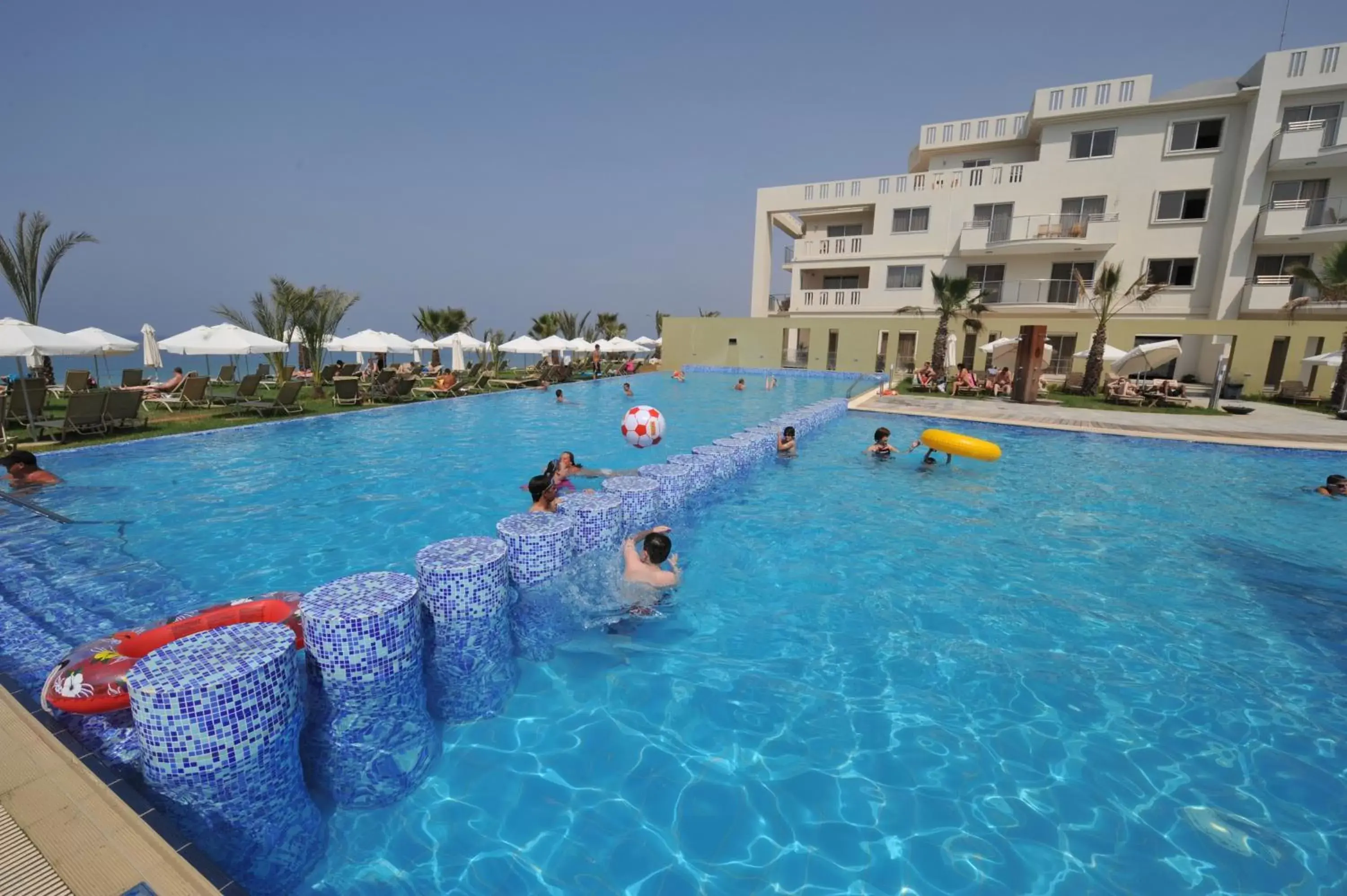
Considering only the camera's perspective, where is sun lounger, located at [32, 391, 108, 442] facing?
facing away from the viewer and to the left of the viewer

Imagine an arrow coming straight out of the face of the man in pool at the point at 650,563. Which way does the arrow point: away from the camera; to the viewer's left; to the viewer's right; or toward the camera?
away from the camera

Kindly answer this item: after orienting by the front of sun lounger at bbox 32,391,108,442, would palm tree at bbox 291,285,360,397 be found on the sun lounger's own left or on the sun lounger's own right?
on the sun lounger's own right

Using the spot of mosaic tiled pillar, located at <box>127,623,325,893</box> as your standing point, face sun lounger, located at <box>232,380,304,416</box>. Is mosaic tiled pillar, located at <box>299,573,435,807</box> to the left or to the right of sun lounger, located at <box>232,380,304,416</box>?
right

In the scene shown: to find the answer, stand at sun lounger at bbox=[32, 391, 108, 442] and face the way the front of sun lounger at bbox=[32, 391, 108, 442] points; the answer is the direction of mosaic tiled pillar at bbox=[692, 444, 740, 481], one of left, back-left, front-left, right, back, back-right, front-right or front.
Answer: back
